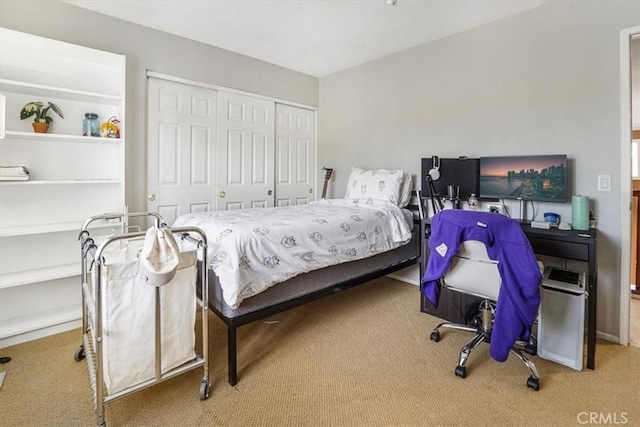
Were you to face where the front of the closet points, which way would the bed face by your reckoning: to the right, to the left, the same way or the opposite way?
to the right

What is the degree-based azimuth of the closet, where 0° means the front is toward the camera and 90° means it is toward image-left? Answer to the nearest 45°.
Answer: approximately 315°

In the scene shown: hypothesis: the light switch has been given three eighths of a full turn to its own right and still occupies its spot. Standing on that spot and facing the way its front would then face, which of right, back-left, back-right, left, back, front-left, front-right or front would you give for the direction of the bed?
left

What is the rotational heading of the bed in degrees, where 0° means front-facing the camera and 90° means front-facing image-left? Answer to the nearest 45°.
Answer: approximately 45°

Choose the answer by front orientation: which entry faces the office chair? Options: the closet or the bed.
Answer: the closet

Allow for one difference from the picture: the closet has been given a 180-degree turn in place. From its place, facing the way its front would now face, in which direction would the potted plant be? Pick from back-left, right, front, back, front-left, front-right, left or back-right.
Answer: left

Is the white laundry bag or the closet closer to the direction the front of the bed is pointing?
the white laundry bag

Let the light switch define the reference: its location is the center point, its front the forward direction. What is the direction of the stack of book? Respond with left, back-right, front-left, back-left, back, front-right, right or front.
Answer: front-right

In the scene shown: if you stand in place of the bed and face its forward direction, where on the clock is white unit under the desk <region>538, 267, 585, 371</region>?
The white unit under the desk is roughly at 8 o'clock from the bed.

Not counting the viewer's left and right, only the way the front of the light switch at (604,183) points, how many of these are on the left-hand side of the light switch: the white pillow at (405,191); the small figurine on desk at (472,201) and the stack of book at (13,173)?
0

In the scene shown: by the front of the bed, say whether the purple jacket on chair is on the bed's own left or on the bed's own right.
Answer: on the bed's own left

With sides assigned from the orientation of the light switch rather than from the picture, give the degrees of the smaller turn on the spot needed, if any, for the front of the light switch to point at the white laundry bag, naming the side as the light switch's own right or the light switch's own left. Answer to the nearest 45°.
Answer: approximately 45° to the light switch's own right

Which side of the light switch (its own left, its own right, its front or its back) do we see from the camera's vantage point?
front

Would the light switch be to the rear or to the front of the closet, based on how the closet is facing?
to the front

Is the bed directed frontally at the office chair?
no

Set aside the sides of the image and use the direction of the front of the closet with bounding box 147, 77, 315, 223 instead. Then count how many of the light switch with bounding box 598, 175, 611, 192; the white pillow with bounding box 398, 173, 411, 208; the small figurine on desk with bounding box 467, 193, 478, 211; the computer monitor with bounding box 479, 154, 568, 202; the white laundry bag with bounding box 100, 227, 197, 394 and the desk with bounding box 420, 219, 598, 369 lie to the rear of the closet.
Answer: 0
